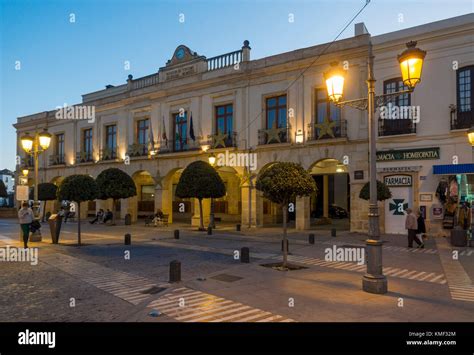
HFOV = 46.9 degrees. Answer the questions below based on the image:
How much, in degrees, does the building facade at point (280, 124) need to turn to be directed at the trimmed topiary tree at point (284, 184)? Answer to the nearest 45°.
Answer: approximately 45° to its left

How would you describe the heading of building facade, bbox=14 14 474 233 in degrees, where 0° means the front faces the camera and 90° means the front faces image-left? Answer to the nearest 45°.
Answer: approximately 45°

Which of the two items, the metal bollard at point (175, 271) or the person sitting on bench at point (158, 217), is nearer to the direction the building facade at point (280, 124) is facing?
the metal bollard

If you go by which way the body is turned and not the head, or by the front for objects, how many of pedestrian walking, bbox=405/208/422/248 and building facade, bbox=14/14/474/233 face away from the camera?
0
